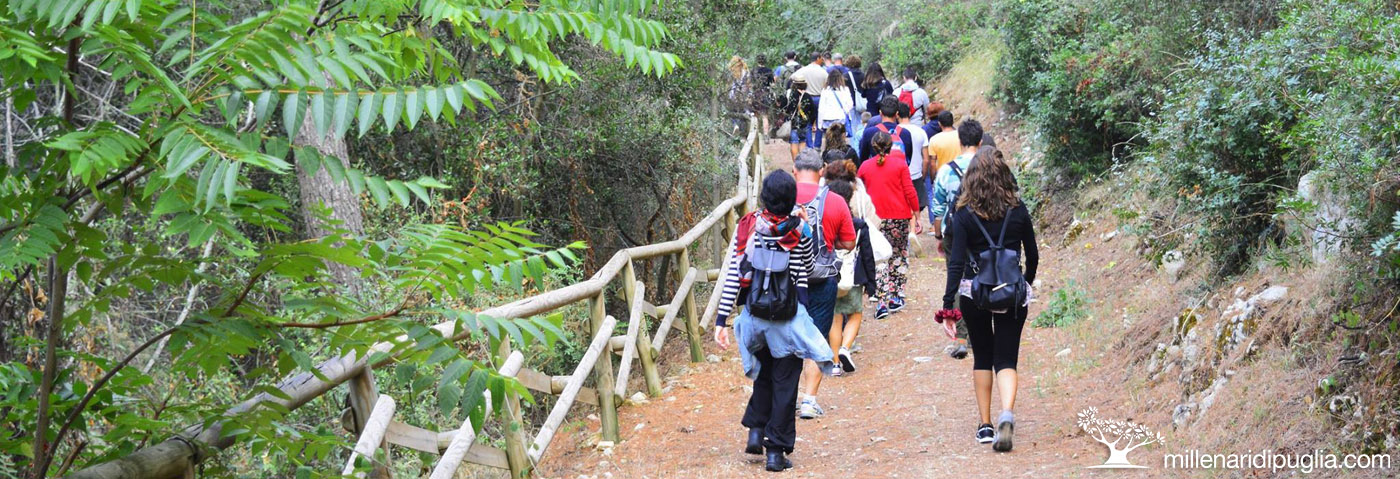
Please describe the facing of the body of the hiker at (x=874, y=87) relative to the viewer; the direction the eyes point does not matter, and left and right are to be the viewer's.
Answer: facing away from the viewer

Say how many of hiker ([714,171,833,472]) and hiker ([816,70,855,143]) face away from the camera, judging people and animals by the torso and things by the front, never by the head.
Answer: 2

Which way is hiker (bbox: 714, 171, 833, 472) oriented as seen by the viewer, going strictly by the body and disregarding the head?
away from the camera

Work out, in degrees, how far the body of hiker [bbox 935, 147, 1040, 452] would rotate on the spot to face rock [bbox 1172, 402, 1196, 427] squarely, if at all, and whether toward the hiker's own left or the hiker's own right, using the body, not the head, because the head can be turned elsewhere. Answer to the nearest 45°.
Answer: approximately 90° to the hiker's own right

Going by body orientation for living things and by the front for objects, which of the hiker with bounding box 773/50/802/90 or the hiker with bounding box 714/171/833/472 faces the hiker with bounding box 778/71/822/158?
the hiker with bounding box 714/171/833/472

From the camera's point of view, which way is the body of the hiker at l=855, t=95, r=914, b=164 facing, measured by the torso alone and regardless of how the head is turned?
away from the camera

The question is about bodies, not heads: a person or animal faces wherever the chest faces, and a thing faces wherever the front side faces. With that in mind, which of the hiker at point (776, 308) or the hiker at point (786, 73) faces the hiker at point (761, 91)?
the hiker at point (776, 308)

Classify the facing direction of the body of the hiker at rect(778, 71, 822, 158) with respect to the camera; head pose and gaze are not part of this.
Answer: away from the camera

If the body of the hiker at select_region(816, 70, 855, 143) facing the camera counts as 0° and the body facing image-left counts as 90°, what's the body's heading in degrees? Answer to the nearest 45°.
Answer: approximately 180°

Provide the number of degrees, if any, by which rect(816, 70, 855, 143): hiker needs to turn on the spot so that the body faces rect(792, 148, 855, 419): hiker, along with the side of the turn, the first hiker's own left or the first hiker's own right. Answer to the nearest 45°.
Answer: approximately 180°

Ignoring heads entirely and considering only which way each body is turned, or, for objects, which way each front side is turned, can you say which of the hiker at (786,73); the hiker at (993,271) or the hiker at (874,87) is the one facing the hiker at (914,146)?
the hiker at (993,271)

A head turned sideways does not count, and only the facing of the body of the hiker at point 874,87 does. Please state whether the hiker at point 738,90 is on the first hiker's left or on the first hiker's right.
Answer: on the first hiker's left

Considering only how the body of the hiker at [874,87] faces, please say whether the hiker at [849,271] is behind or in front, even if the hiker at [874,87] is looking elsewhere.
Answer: behind
